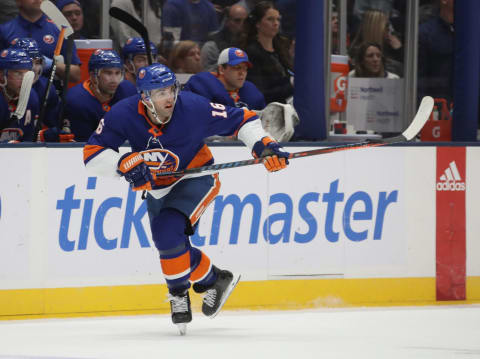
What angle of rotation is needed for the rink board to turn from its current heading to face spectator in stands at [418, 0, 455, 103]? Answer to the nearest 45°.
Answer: approximately 135° to its left

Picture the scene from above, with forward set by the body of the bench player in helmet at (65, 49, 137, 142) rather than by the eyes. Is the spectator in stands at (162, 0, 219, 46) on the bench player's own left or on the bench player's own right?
on the bench player's own left

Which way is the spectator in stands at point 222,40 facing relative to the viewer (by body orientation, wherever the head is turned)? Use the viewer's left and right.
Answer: facing the viewer and to the right of the viewer

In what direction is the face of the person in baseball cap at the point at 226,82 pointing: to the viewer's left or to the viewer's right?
to the viewer's right

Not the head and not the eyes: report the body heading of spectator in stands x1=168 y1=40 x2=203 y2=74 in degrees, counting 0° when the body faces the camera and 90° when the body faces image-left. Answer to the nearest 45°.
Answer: approximately 315°

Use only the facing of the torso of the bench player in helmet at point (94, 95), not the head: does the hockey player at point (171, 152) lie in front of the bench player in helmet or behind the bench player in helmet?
in front

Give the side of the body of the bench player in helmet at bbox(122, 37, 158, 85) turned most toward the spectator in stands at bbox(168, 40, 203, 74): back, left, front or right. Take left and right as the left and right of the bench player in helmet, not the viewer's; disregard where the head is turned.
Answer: left

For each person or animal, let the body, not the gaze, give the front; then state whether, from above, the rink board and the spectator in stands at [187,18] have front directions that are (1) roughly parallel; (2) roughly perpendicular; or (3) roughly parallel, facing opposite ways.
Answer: roughly parallel

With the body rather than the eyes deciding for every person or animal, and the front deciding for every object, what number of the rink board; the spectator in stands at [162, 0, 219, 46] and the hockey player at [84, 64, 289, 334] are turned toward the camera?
3

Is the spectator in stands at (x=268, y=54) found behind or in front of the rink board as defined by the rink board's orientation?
behind
